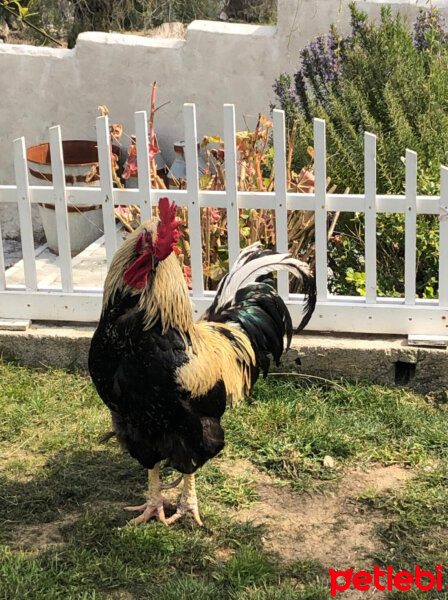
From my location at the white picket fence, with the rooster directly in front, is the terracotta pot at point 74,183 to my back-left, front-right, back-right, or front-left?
back-right

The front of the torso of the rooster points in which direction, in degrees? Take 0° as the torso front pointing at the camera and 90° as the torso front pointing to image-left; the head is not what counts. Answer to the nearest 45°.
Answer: approximately 45°

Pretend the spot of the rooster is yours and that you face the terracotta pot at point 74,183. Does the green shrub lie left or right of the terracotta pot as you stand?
right

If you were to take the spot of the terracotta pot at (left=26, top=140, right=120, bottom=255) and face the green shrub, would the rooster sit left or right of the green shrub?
right

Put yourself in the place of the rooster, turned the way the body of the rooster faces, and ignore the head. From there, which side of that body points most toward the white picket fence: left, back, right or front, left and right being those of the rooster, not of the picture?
back

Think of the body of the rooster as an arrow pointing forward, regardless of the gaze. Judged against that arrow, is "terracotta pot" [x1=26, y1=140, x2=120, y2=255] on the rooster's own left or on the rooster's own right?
on the rooster's own right

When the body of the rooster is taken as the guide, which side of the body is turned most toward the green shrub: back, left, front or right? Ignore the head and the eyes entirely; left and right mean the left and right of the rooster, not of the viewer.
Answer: back
